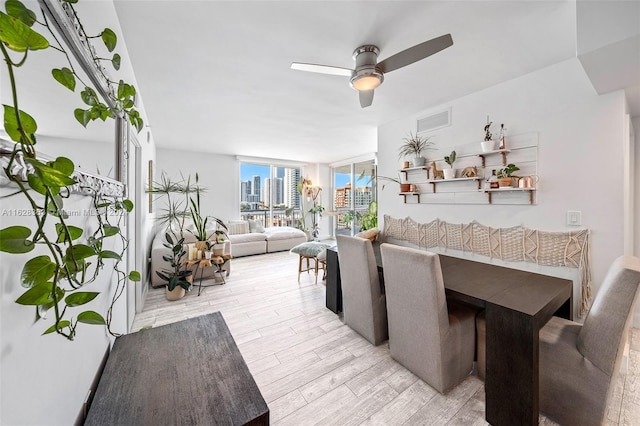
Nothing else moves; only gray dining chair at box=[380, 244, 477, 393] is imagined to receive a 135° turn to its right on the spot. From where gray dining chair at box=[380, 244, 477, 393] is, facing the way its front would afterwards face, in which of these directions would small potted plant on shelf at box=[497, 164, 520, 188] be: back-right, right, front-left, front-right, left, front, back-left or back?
back-left

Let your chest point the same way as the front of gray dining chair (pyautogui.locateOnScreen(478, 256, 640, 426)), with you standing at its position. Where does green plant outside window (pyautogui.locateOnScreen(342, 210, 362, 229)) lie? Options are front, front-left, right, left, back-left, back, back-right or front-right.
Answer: front

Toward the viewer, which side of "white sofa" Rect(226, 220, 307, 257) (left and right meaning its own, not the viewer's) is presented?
front

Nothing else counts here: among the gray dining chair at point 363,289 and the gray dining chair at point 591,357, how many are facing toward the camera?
0

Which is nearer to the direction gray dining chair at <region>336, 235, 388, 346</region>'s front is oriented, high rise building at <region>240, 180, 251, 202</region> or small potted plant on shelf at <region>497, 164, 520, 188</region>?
the small potted plant on shelf

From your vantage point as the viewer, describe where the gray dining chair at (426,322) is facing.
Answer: facing away from the viewer and to the right of the viewer

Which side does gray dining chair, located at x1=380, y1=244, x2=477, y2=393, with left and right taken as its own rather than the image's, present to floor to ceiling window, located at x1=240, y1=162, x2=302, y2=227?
left

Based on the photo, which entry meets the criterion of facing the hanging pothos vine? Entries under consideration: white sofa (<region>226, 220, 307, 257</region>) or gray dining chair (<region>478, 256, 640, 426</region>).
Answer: the white sofa

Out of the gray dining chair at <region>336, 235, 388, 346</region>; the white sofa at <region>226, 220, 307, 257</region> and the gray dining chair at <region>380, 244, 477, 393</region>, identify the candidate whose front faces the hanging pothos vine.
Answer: the white sofa

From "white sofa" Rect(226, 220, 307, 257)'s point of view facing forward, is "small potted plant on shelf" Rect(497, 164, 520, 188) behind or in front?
in front

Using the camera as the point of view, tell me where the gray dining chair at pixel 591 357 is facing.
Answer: facing away from the viewer and to the left of the viewer

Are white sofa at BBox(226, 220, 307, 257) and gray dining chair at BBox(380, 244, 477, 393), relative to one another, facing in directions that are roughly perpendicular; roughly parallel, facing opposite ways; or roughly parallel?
roughly perpendicular

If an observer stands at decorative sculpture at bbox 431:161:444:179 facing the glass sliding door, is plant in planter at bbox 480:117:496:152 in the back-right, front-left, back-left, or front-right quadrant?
back-right

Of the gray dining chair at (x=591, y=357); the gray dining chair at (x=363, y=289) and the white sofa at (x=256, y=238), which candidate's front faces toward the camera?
the white sofa
